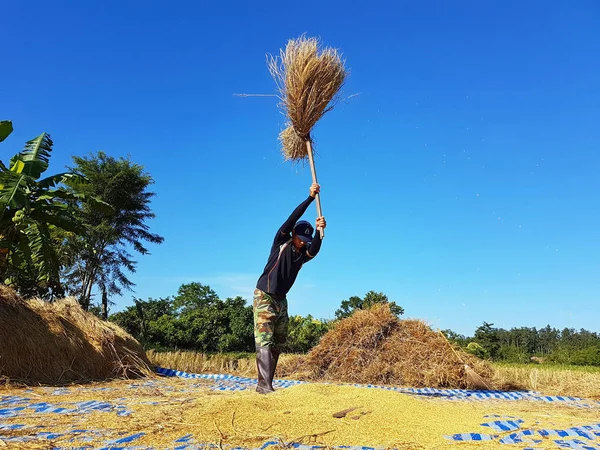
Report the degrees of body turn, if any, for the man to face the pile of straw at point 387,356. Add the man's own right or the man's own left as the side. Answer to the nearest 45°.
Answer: approximately 90° to the man's own left

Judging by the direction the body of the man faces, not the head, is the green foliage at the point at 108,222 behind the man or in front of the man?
behind

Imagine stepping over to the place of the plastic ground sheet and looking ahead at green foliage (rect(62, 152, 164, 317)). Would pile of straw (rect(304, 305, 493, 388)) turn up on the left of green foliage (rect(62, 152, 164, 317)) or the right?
right

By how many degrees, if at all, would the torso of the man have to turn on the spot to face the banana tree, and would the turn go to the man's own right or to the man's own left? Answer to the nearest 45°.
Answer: approximately 180°
